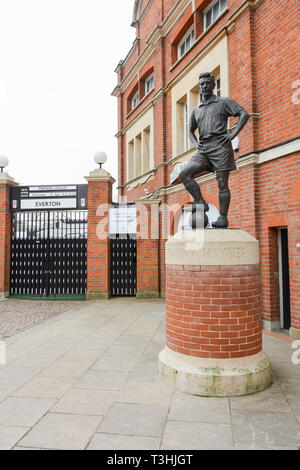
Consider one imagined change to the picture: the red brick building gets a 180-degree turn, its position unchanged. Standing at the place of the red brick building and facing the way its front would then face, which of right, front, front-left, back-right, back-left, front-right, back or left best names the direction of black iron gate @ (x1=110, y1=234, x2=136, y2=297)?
left

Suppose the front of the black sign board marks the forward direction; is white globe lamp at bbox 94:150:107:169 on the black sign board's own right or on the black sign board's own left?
on the black sign board's own left

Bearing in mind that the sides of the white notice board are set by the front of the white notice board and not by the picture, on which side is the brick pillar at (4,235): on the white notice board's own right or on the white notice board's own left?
on the white notice board's own right

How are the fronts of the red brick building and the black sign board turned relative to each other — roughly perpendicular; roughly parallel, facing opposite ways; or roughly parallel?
roughly perpendicular

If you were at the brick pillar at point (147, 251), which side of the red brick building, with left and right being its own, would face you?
right

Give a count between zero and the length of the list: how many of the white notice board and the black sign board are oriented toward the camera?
2

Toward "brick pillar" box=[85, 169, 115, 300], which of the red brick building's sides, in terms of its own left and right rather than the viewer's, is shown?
right

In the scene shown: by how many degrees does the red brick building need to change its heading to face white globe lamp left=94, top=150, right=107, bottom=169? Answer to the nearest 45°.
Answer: approximately 90° to its right

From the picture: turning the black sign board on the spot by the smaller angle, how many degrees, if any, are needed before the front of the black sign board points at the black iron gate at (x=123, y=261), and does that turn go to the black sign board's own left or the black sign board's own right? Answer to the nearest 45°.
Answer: approximately 90° to the black sign board's own left

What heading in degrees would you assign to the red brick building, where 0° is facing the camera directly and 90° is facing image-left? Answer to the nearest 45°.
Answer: approximately 45°

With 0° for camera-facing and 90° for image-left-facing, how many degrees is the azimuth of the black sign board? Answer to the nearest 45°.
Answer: approximately 0°

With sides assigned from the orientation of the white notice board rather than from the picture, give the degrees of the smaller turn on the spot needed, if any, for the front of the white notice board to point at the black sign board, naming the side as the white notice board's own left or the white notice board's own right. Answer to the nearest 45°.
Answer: approximately 90° to the white notice board's own right
